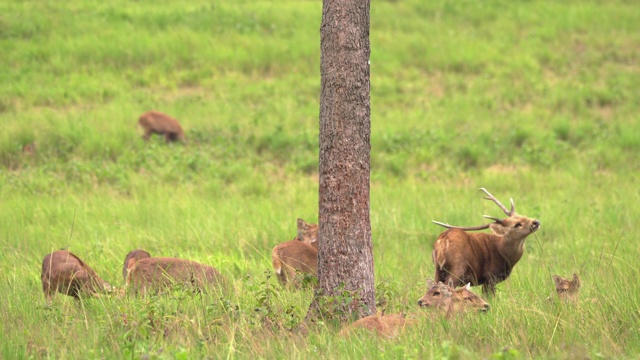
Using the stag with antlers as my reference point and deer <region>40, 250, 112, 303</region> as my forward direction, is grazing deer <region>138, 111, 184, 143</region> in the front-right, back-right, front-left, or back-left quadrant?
front-right

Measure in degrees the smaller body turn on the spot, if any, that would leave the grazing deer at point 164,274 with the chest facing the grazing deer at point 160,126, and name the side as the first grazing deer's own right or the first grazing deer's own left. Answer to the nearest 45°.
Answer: approximately 90° to the first grazing deer's own right

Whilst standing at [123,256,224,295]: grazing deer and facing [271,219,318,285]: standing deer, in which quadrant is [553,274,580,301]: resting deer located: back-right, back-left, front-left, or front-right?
front-right

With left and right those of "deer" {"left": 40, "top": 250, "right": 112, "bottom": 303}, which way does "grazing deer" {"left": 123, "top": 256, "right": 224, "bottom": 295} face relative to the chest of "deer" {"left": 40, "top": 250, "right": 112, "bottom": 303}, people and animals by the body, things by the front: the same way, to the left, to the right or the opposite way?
the opposite way

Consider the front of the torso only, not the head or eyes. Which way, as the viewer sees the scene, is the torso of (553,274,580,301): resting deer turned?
toward the camera

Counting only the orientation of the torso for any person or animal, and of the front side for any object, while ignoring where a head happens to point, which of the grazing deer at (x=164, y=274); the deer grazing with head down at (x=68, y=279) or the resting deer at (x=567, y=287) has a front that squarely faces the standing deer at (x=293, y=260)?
the deer grazing with head down at (x=68, y=279)

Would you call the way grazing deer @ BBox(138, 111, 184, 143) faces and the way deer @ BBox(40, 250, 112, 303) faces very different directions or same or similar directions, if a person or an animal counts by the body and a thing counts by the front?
same or similar directions

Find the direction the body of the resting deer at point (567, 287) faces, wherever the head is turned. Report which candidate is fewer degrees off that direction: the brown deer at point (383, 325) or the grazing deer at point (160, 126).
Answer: the brown deer

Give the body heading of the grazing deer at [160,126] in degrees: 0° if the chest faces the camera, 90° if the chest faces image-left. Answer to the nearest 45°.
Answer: approximately 270°

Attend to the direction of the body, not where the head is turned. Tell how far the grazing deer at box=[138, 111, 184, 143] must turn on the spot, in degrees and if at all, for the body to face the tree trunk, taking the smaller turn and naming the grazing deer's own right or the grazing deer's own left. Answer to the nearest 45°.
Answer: approximately 90° to the grazing deer's own right

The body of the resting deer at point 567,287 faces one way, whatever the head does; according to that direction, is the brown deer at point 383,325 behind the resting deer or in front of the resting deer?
in front
